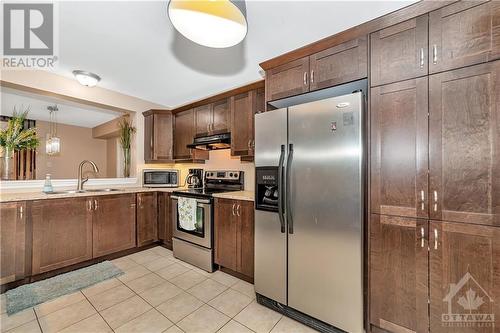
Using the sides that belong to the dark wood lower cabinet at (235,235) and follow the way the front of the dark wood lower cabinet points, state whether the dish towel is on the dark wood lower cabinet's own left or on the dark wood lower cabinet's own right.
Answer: on the dark wood lower cabinet's own right

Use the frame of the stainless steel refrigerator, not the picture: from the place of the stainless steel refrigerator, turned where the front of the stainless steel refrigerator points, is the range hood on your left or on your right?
on your right

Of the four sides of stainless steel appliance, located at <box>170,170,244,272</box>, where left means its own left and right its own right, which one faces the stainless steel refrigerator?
left

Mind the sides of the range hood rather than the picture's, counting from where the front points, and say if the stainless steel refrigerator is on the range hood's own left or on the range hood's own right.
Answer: on the range hood's own left

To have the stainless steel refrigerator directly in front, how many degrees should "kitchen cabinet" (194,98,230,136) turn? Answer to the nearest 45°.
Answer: approximately 90° to its left

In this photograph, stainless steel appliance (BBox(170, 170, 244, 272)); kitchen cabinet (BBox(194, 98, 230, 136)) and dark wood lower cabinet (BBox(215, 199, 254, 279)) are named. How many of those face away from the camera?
0

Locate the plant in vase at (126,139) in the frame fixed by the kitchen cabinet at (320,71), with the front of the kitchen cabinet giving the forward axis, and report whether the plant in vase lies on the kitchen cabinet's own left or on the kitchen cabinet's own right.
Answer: on the kitchen cabinet's own right

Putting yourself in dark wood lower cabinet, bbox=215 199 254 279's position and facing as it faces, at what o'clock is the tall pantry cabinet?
The tall pantry cabinet is roughly at 9 o'clock from the dark wood lower cabinet.

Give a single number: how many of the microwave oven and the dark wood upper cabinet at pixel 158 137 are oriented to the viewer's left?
0

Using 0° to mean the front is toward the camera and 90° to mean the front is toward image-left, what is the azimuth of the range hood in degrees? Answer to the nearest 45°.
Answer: approximately 45°

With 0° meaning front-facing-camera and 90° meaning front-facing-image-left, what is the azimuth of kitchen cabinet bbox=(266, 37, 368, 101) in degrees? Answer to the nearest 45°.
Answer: approximately 45°

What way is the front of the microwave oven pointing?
toward the camera

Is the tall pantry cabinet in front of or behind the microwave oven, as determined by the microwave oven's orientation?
in front

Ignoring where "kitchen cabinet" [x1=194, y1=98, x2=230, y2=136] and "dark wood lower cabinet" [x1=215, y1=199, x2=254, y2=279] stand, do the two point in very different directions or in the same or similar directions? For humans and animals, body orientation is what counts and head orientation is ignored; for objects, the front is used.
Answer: same or similar directions

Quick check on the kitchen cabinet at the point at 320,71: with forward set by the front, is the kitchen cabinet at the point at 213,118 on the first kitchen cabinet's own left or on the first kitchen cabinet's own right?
on the first kitchen cabinet's own right

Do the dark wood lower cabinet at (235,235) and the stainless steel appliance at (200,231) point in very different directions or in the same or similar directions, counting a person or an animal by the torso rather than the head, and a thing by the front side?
same or similar directions
